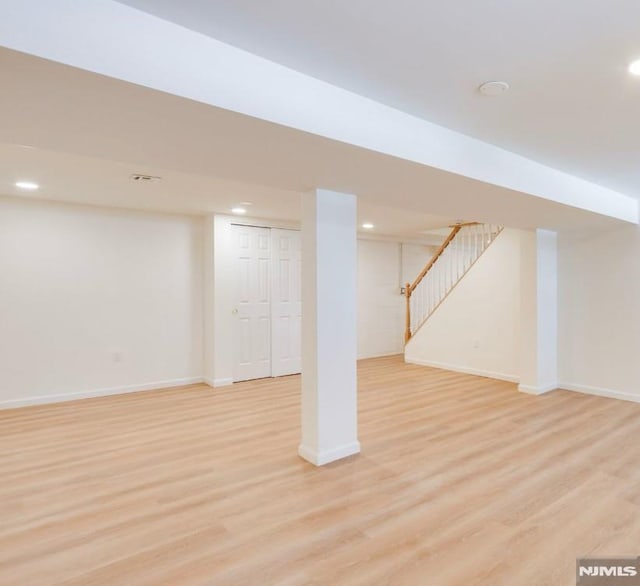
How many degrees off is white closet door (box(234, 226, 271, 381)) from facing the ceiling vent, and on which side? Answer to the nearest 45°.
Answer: approximately 90° to its right

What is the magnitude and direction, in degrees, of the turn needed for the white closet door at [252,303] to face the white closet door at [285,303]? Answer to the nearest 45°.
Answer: approximately 90° to its left

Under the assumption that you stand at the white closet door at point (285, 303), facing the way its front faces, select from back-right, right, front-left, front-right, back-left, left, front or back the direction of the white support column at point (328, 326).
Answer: front-right

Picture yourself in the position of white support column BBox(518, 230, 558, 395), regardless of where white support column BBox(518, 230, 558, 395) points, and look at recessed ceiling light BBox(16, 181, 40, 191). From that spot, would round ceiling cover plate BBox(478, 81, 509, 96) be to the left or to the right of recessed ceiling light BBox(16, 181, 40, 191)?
left

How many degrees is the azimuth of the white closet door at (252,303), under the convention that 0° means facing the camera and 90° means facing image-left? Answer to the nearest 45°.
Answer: approximately 315°

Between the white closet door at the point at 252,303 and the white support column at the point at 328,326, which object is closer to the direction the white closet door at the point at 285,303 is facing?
the white support column

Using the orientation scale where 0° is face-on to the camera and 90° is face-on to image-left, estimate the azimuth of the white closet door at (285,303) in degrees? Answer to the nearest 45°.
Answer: approximately 315°

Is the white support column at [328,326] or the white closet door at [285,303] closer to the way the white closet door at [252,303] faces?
the white support column

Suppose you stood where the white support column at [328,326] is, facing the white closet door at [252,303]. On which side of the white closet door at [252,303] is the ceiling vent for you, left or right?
left

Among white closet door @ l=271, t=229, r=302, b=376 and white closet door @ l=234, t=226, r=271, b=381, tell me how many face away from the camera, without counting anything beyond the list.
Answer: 0

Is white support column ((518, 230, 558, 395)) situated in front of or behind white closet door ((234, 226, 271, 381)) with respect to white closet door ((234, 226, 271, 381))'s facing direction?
in front
